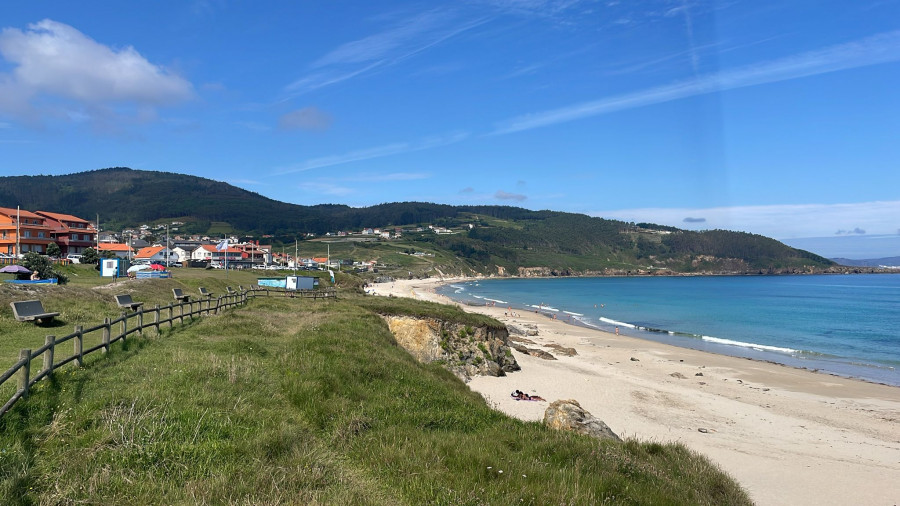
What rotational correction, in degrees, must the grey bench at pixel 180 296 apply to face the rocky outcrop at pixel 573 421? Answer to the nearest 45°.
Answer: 0° — it already faces it

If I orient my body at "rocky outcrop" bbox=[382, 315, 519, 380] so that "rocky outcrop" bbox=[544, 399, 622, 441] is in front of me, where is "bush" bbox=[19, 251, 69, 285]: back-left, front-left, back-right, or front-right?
back-right

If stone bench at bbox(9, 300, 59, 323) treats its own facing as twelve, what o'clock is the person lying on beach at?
The person lying on beach is roughly at 11 o'clock from the stone bench.

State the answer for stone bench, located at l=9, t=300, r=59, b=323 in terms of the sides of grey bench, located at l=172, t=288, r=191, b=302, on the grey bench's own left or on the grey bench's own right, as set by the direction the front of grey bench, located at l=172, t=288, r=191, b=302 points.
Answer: on the grey bench's own right

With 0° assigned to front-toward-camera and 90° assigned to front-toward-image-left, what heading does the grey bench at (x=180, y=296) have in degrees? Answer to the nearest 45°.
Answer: approximately 315°

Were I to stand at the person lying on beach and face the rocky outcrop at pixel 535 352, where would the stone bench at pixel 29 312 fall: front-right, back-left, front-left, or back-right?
back-left

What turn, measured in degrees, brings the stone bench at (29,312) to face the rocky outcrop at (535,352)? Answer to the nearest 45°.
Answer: approximately 45° to its left
